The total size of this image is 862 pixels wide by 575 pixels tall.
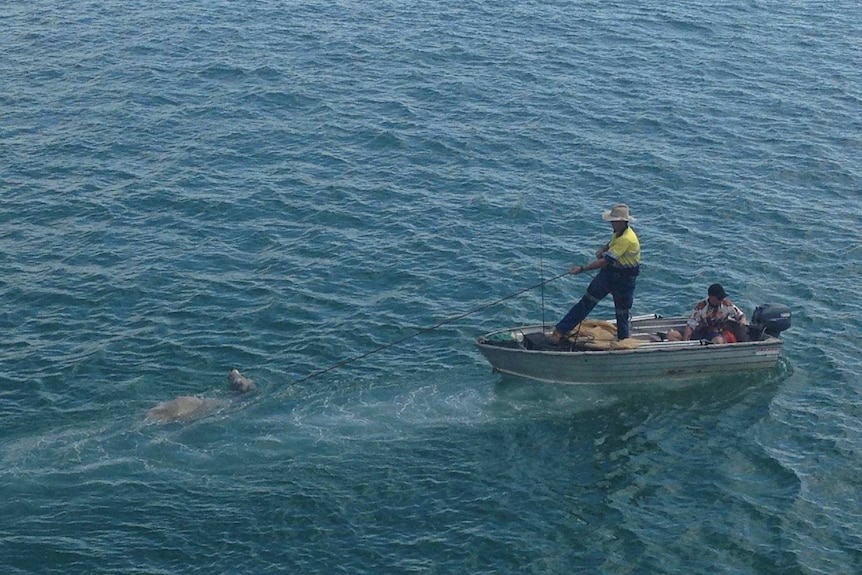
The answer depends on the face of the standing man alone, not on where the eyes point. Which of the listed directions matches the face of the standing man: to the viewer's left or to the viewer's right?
to the viewer's left

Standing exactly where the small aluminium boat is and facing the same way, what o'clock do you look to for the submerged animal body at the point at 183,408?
The submerged animal body is roughly at 11 o'clock from the small aluminium boat.

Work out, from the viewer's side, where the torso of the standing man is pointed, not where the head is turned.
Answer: to the viewer's left

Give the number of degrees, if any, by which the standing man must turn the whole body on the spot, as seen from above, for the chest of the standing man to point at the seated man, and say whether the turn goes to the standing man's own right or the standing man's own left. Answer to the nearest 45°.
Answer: approximately 180°

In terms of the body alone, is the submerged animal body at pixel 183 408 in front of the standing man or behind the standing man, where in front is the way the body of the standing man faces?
in front

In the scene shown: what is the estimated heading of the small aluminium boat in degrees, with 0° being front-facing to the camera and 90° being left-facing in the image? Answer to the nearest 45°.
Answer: approximately 90°
